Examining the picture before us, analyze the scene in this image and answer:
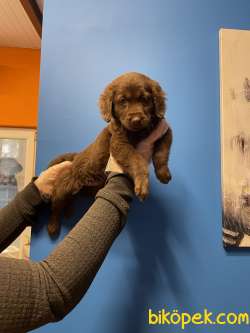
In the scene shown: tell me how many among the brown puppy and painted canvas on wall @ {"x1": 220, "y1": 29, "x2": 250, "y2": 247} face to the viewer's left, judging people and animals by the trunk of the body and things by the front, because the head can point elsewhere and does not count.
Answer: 0

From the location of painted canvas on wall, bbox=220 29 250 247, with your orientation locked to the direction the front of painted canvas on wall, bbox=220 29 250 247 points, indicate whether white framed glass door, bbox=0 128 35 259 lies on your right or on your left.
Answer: on your right

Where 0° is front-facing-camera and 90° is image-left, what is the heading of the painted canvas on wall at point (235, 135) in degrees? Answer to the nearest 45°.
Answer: approximately 0°

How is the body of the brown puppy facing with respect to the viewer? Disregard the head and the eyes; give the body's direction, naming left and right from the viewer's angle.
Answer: facing the viewer and to the right of the viewer
